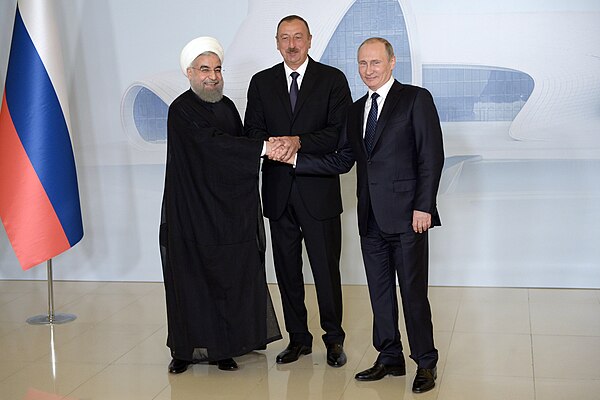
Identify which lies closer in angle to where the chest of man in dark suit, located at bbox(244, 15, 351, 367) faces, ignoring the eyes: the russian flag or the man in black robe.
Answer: the man in black robe

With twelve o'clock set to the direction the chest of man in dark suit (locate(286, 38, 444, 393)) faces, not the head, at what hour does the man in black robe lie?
The man in black robe is roughly at 2 o'clock from the man in dark suit.

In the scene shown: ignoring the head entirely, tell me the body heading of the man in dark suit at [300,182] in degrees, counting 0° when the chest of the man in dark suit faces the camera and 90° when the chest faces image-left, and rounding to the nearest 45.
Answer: approximately 0°

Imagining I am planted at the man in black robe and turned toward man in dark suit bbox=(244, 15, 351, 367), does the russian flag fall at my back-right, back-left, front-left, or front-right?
back-left

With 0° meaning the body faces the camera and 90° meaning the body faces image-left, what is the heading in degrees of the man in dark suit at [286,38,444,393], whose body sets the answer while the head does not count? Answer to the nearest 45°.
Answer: approximately 45°

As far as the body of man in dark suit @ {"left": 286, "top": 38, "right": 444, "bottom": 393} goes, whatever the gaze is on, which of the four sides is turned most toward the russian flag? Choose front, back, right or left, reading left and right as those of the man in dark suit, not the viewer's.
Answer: right
